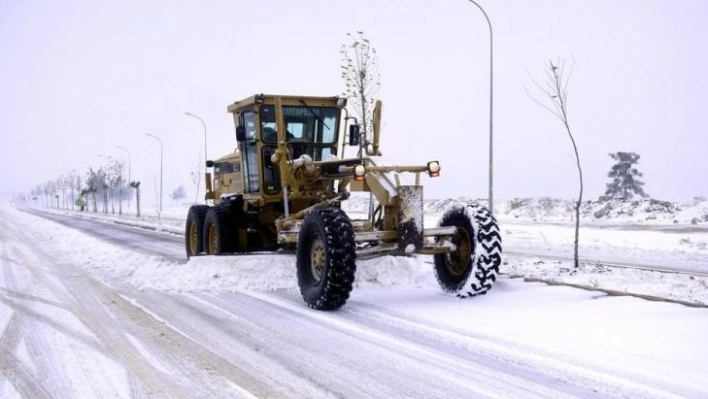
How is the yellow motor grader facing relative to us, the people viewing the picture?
facing the viewer and to the right of the viewer
